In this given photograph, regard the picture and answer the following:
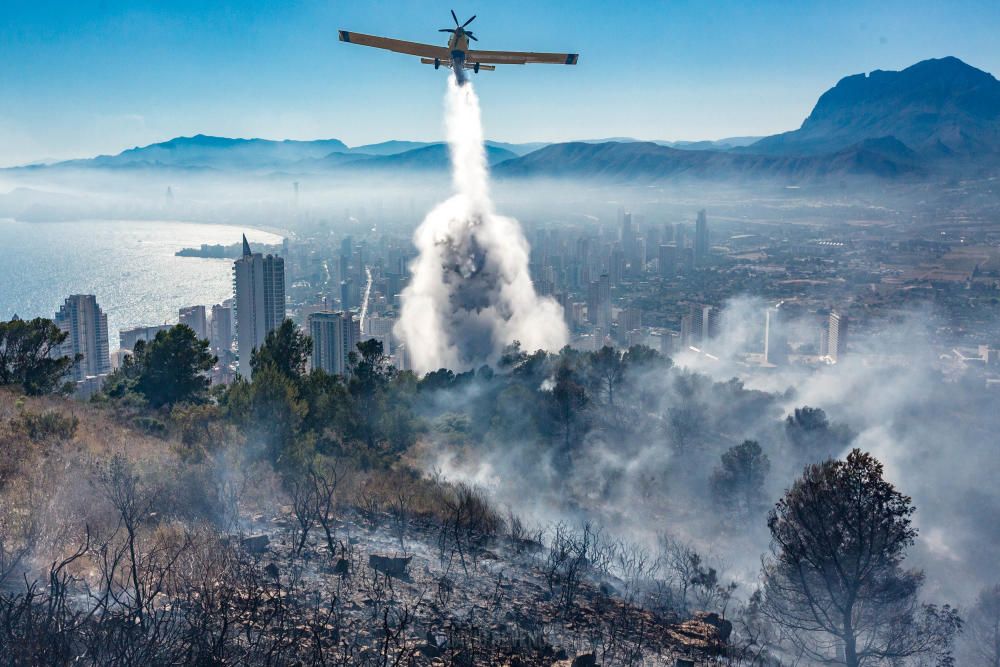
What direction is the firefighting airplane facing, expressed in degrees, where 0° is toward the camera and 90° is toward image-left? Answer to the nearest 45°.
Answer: approximately 0°

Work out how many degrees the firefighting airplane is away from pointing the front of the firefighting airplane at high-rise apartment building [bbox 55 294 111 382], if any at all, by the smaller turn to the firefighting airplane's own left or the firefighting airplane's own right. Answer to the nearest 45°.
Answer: approximately 135° to the firefighting airplane's own right

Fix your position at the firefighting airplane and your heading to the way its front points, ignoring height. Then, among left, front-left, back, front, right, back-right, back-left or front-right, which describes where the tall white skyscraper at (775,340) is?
back-left

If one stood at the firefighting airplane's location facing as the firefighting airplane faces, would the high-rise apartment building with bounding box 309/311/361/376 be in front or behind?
behind

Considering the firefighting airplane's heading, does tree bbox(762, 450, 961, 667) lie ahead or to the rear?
ahead

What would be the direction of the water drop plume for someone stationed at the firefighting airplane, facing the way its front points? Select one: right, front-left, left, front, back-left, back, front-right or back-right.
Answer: back

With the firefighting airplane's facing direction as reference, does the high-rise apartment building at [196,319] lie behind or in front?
behind

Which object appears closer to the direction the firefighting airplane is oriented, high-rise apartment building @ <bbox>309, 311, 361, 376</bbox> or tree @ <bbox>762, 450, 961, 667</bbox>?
the tree

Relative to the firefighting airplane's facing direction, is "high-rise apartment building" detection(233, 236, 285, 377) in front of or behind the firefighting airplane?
behind
